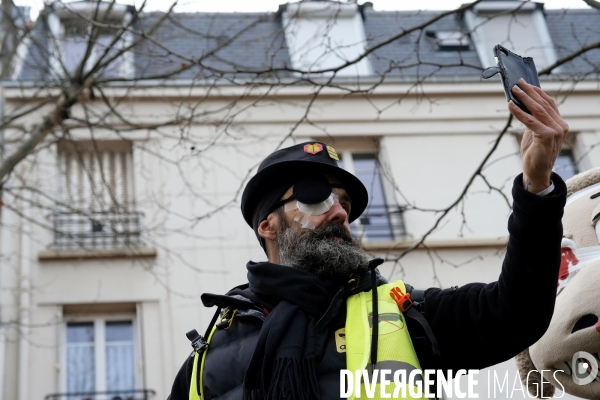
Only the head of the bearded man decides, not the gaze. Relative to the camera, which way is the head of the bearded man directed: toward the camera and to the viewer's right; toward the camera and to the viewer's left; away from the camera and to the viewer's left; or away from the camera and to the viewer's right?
toward the camera and to the viewer's right
